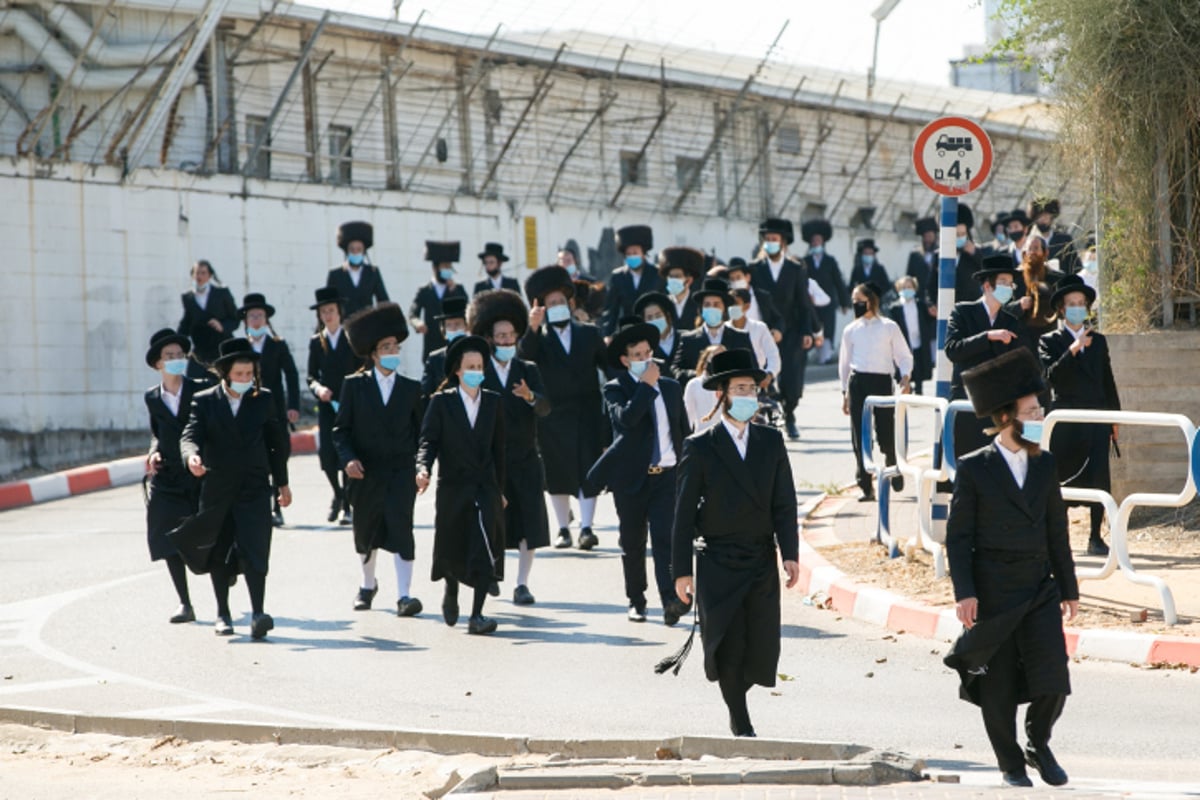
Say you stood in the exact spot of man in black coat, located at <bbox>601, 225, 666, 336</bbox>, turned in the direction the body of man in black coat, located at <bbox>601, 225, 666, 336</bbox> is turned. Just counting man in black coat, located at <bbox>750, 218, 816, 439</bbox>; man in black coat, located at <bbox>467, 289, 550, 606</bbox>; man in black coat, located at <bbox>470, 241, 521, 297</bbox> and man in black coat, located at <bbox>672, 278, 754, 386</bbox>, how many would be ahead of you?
2

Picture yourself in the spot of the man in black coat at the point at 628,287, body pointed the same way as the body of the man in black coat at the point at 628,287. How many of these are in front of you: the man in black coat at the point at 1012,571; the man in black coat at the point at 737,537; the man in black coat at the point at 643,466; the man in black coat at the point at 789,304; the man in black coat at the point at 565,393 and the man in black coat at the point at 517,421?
5

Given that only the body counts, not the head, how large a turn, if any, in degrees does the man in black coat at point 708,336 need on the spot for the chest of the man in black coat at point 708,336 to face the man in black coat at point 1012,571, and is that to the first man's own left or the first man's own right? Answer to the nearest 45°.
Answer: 0° — they already face them

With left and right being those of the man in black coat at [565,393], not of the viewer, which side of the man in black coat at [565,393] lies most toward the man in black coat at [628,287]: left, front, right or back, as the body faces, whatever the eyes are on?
back

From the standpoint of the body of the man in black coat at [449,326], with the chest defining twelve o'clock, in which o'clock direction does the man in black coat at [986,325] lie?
the man in black coat at [986,325] is roughly at 10 o'clock from the man in black coat at [449,326].

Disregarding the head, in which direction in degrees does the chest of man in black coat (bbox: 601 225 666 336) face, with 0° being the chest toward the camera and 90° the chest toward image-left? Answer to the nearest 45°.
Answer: approximately 0°

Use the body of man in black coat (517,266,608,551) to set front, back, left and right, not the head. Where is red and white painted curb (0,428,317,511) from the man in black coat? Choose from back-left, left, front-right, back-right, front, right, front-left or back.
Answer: back-right

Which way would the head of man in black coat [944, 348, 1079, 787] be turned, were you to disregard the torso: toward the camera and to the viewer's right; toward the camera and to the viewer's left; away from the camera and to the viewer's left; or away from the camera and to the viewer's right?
toward the camera and to the viewer's right

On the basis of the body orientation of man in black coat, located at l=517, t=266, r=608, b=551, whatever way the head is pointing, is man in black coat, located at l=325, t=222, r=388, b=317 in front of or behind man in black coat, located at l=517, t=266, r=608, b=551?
behind
